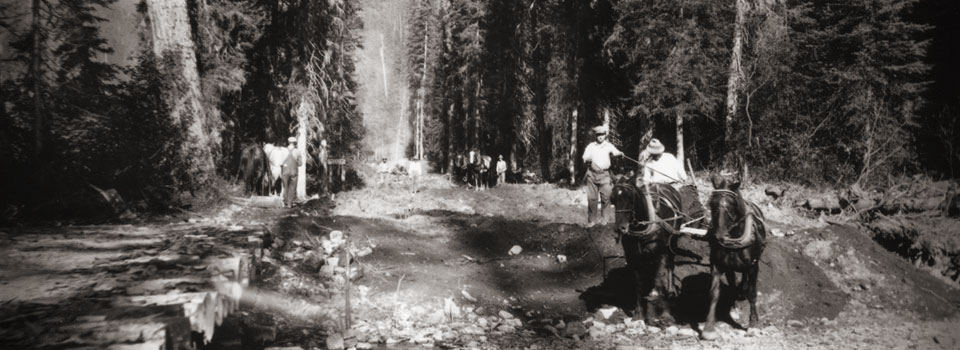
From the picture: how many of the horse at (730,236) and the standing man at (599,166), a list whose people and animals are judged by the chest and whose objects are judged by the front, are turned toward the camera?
2

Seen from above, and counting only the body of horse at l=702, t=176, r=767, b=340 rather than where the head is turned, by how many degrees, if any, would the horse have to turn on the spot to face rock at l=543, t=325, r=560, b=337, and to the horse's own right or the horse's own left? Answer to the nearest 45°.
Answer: approximately 45° to the horse's own right

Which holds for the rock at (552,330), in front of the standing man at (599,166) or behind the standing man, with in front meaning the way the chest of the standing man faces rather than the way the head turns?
in front

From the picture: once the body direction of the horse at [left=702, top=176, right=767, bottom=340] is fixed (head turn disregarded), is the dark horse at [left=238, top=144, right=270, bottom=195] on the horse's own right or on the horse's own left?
on the horse's own right

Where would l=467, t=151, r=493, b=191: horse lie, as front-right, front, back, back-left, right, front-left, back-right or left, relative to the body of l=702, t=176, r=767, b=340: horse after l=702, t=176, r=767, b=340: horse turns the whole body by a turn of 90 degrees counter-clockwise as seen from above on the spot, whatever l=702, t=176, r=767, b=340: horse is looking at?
back-left

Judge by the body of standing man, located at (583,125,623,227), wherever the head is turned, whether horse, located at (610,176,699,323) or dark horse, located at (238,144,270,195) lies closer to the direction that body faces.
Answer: the horse

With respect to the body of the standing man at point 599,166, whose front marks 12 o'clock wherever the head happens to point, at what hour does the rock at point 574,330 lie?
The rock is roughly at 12 o'clock from the standing man.

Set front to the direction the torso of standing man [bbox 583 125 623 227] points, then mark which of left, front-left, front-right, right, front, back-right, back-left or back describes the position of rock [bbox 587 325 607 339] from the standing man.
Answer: front

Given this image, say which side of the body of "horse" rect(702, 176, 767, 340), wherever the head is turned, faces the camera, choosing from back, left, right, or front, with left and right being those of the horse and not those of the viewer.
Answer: front

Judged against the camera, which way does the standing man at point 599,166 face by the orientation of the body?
toward the camera

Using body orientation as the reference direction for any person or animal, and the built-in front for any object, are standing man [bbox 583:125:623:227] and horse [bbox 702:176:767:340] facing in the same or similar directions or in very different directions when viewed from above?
same or similar directions

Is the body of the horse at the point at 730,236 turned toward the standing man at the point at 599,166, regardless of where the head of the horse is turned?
no
